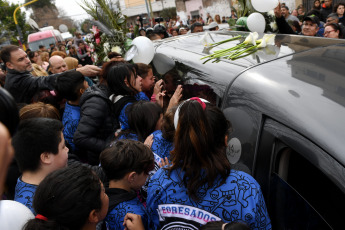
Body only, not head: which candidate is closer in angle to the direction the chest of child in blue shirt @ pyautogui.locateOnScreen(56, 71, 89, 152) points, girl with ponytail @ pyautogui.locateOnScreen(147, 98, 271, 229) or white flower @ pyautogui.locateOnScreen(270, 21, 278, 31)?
the white flower

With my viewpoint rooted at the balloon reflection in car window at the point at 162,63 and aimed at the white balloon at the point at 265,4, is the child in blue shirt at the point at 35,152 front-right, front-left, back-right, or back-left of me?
back-right

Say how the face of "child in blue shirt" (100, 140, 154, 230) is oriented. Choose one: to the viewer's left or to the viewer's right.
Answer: to the viewer's right

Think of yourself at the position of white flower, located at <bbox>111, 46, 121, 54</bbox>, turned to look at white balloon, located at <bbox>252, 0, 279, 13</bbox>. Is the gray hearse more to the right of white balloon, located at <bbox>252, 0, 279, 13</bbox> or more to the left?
right

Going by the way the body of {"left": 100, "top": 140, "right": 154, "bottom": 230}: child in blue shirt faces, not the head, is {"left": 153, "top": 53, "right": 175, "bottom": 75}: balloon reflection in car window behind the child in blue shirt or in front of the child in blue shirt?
in front

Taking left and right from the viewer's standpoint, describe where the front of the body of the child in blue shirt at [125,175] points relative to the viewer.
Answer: facing away from the viewer and to the right of the viewer

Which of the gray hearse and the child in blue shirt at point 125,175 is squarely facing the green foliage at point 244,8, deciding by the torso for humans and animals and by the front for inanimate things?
the child in blue shirt

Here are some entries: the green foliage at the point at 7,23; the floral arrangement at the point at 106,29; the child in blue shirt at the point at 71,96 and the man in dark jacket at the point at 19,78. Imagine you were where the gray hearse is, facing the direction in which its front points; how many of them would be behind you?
4

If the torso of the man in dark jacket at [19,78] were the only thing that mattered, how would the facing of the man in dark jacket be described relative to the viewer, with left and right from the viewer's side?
facing to the right of the viewer

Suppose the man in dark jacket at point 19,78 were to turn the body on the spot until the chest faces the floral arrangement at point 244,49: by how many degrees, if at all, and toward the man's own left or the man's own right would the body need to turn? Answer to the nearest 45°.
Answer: approximately 45° to the man's own right

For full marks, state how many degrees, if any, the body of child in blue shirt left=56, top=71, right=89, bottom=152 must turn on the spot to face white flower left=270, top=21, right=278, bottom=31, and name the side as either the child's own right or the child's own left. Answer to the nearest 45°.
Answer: approximately 45° to the child's own right

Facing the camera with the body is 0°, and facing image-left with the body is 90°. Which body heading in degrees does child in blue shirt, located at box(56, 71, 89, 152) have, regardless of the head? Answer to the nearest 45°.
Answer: approximately 225°

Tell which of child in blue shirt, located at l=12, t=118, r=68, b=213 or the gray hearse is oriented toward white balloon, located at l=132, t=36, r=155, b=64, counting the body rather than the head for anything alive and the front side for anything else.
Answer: the child in blue shirt

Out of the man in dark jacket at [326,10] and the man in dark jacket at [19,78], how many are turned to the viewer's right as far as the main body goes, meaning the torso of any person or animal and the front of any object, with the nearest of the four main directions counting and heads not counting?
1

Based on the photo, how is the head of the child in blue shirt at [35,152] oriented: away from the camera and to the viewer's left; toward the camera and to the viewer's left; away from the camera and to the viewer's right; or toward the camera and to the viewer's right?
away from the camera and to the viewer's right

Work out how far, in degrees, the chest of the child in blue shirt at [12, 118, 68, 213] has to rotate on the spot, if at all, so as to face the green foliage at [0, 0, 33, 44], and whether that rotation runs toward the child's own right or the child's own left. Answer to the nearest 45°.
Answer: approximately 45° to the child's own left

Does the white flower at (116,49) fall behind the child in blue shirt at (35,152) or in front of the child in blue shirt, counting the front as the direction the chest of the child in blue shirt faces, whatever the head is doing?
in front

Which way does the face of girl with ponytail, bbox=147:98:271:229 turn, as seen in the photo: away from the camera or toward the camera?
away from the camera
